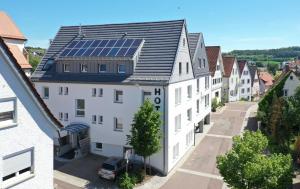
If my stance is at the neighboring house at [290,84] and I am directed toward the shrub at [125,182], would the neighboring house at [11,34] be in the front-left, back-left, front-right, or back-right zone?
front-right

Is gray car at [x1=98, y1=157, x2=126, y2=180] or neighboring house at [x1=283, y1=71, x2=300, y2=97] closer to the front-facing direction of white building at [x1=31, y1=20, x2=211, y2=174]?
the gray car

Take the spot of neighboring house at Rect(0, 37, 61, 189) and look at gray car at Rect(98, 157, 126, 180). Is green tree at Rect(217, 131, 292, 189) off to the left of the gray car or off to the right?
right

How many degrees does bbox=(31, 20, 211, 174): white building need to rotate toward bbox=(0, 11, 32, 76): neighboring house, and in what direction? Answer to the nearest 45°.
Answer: approximately 90° to its right
